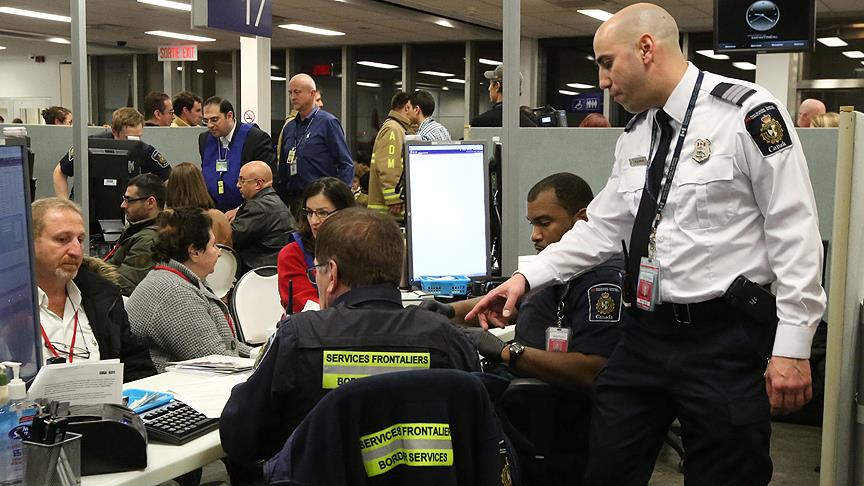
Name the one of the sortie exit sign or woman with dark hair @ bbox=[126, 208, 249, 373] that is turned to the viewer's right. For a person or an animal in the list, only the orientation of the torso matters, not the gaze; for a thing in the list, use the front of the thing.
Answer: the woman with dark hair

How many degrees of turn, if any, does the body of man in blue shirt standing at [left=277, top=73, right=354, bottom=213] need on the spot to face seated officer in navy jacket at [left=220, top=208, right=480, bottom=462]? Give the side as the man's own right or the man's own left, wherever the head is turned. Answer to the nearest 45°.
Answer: approximately 45° to the man's own left

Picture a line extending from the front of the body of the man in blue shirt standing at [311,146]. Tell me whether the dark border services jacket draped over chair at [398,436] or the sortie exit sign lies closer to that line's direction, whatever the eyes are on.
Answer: the dark border services jacket draped over chair

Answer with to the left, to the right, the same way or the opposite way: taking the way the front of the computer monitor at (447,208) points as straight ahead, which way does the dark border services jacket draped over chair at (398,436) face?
the opposite way

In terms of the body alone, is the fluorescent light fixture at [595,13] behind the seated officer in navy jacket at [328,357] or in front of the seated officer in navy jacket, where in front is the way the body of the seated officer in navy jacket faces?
in front

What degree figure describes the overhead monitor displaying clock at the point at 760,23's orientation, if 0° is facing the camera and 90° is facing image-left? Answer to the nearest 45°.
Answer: approximately 0°

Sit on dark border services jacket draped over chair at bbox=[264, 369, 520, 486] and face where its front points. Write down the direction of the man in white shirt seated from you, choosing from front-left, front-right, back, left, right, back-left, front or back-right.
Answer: front-left

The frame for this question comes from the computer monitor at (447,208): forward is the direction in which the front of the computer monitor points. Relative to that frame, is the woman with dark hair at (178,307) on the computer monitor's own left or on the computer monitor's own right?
on the computer monitor's own right

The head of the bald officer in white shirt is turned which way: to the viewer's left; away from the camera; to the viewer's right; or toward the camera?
to the viewer's left

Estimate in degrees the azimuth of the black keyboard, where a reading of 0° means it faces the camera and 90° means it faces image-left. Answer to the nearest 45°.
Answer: approximately 315°

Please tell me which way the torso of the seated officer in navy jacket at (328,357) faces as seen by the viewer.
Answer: away from the camera

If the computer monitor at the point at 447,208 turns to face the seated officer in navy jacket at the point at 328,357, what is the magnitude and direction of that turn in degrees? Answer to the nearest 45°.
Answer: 0° — it already faces them
